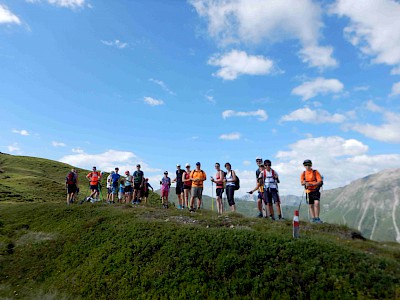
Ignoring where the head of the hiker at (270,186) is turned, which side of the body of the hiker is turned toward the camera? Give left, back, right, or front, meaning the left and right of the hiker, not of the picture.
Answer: front

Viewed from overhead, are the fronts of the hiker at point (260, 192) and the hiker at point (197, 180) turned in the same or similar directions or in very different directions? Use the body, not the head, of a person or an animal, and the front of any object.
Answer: same or similar directions

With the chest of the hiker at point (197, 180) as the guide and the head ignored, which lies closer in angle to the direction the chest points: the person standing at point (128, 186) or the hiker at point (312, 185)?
the hiker

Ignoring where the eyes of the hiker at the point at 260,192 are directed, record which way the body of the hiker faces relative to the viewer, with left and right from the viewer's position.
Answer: facing the viewer

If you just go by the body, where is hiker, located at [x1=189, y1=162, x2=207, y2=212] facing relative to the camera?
toward the camera

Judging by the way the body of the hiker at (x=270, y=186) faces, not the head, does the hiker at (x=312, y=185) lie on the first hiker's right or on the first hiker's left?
on the first hiker's left

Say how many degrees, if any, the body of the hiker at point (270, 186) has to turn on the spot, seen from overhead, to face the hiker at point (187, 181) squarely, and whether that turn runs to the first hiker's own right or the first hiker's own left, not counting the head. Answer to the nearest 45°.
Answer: approximately 135° to the first hiker's own right

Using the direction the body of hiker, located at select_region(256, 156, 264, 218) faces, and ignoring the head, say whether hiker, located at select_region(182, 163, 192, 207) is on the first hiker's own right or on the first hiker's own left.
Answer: on the first hiker's own right

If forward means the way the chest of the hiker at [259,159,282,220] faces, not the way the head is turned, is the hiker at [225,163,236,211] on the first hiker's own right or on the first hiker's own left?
on the first hiker's own right

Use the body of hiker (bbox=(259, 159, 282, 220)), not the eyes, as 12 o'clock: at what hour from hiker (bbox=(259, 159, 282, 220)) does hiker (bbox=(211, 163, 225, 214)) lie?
hiker (bbox=(211, 163, 225, 214)) is roughly at 4 o'clock from hiker (bbox=(259, 159, 282, 220)).

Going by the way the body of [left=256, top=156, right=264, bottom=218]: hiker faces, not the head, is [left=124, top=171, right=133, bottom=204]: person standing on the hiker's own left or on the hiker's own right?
on the hiker's own right

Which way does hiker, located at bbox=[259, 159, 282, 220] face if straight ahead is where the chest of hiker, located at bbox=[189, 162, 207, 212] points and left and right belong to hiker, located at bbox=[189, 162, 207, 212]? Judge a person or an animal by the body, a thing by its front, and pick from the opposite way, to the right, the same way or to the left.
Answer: the same way
